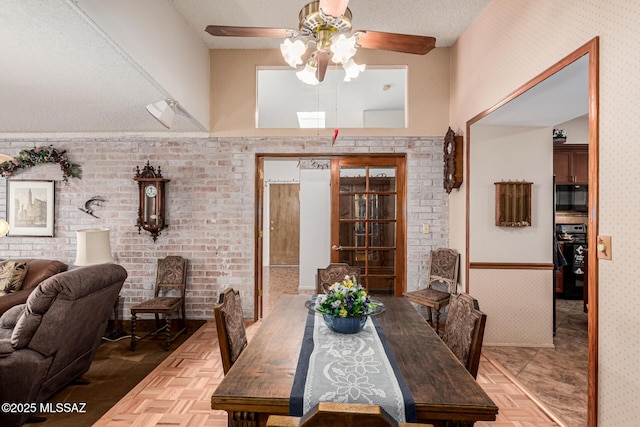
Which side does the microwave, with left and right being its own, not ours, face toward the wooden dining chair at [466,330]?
front

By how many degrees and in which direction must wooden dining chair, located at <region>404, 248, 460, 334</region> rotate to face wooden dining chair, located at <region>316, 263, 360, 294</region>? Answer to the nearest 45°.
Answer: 0° — it already faces it

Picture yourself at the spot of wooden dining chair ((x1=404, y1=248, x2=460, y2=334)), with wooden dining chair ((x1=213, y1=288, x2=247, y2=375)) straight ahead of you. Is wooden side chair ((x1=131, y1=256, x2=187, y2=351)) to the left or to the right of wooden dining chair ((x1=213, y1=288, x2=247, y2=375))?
right

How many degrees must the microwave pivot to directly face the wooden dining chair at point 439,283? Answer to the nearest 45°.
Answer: approximately 45° to its right

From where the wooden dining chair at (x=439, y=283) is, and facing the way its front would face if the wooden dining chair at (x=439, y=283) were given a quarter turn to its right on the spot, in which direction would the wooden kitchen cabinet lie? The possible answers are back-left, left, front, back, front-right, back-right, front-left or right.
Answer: right

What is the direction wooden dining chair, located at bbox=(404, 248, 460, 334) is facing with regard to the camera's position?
facing the viewer and to the left of the viewer

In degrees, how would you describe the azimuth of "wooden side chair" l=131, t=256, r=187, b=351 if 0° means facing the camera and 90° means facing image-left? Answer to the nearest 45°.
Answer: approximately 45°

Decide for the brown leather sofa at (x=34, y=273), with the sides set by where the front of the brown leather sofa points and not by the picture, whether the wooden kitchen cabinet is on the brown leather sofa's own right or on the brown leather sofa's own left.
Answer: on the brown leather sofa's own left

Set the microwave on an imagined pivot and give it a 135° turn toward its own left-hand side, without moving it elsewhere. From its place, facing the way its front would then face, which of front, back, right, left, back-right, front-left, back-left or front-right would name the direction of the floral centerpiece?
back-right

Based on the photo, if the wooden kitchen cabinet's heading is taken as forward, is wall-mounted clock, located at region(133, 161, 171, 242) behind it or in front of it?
in front

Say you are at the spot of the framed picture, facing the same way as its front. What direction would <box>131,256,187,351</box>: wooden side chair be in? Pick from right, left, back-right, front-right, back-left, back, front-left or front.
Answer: front-left

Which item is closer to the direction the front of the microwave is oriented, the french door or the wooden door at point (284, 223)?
the french door
